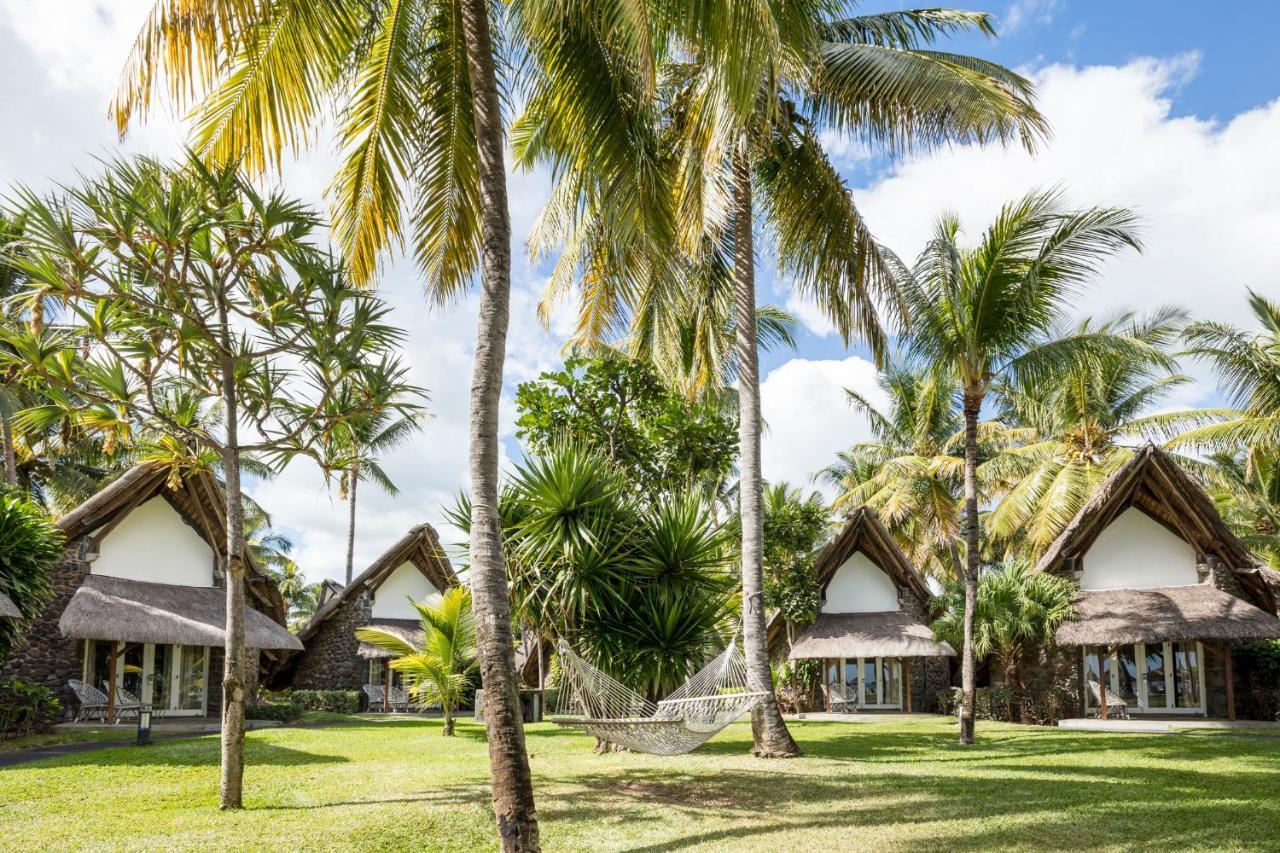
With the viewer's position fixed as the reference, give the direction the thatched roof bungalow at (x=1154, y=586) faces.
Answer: facing the viewer

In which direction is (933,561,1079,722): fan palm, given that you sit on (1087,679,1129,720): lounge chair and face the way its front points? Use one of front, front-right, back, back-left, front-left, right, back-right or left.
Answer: back

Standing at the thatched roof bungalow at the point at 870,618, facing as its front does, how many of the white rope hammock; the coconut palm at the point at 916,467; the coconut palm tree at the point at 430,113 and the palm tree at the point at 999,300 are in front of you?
3

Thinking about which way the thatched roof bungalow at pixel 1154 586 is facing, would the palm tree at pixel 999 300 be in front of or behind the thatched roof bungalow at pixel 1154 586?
in front

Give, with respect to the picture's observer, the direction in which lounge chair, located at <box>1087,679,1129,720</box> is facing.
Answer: facing the viewer and to the right of the viewer

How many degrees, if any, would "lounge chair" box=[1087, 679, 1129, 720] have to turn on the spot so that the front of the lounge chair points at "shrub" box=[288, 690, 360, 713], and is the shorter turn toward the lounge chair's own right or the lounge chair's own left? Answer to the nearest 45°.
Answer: approximately 135° to the lounge chair's own right

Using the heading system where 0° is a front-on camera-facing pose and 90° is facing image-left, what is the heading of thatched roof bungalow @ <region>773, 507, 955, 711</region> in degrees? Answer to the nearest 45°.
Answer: approximately 0°

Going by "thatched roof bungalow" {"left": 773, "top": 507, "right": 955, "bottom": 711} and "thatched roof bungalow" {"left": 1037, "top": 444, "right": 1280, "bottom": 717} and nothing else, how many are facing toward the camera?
2

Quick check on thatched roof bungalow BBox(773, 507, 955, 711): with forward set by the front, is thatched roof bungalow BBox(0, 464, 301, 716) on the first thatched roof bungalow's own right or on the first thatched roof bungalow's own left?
on the first thatched roof bungalow's own right

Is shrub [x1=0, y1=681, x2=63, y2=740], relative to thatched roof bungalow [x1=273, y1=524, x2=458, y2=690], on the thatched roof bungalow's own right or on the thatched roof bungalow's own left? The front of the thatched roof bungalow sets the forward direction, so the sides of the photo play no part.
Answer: on the thatched roof bungalow's own right

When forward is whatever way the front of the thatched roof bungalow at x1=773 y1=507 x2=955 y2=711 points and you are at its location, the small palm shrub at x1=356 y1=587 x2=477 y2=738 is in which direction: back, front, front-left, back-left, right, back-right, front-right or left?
front-right

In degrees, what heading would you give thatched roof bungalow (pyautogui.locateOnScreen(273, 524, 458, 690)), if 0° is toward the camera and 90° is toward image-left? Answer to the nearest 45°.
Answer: approximately 315°

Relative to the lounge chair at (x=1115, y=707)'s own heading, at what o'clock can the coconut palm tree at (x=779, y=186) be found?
The coconut palm tree is roughly at 2 o'clock from the lounge chair.
